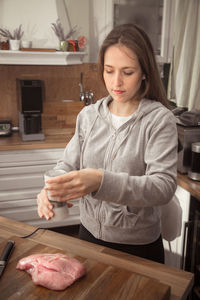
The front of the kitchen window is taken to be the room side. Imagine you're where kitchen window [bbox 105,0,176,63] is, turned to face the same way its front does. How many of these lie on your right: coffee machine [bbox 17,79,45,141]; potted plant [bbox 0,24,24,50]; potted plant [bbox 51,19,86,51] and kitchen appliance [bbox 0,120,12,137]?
4

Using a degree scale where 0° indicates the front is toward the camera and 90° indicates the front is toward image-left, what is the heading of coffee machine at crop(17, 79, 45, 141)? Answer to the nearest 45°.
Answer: approximately 0°

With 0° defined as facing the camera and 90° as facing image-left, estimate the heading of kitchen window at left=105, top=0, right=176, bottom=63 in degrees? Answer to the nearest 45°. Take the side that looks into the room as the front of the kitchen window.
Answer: approximately 0°

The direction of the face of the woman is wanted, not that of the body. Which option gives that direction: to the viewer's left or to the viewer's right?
to the viewer's left

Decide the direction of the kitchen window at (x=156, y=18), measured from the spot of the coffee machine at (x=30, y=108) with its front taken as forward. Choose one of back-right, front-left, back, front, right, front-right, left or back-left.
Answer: left

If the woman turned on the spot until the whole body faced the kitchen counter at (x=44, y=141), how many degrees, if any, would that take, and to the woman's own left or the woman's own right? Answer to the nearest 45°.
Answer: approximately 135° to the woman's own right

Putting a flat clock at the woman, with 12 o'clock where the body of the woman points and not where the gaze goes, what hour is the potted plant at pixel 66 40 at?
The potted plant is roughly at 4 o'clock from the woman.

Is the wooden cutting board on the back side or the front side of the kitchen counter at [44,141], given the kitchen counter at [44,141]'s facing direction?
on the front side

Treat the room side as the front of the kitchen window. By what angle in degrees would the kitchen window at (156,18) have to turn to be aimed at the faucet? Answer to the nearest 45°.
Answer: approximately 135° to its right

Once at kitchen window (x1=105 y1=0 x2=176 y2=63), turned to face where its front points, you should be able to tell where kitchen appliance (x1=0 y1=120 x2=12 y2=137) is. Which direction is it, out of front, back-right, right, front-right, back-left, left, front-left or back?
right
